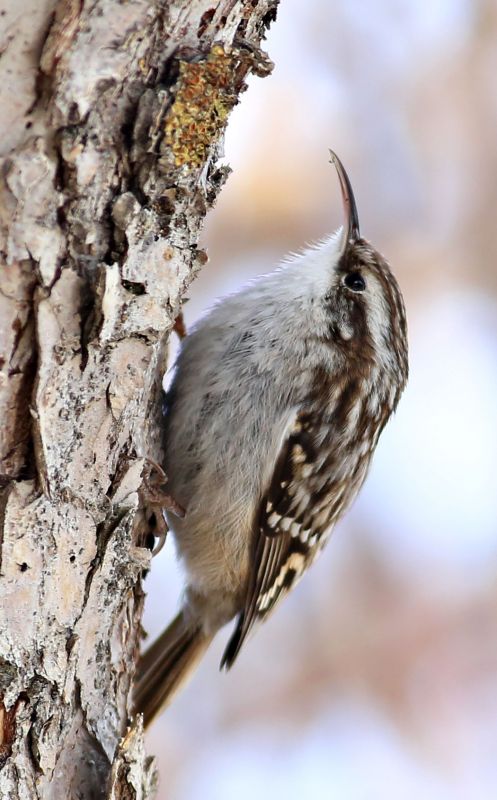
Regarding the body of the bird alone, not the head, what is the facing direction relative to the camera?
to the viewer's left
